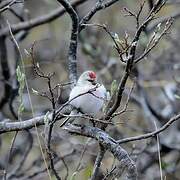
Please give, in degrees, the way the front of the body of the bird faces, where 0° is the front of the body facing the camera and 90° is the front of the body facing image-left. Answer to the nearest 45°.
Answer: approximately 315°
